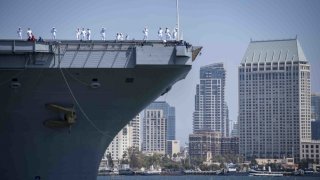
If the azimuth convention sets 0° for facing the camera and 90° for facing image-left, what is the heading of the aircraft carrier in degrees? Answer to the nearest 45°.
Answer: approximately 270°
